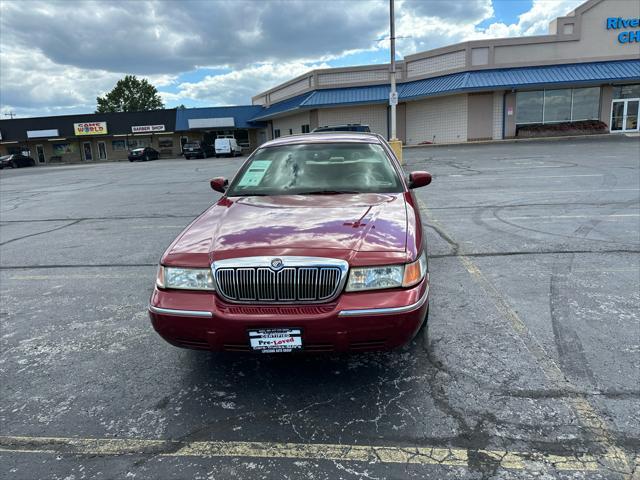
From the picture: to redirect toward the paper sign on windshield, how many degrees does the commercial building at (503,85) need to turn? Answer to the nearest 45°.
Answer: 0° — it already faces it

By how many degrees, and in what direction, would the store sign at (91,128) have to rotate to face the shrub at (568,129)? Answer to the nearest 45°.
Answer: approximately 45° to its left

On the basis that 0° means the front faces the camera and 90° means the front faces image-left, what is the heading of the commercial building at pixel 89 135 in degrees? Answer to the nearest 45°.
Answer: approximately 0°

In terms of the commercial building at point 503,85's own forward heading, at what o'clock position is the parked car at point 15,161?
The parked car is roughly at 2 o'clock from the commercial building.

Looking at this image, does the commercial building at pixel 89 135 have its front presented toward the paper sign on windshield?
yes

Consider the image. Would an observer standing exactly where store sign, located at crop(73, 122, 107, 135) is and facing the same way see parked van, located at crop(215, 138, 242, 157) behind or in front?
in front

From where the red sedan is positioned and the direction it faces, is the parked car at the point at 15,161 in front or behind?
behind

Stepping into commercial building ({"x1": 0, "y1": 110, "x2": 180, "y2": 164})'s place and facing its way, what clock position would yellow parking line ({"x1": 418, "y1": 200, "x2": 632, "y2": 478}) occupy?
The yellow parking line is roughly at 12 o'clock from the commercial building.

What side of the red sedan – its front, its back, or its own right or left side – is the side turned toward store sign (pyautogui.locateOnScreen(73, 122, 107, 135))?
back

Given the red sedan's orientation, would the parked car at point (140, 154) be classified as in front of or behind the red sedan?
behind

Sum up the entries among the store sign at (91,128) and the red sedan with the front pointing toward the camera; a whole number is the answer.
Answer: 2

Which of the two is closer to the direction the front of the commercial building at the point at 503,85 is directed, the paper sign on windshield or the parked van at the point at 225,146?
the paper sign on windshield

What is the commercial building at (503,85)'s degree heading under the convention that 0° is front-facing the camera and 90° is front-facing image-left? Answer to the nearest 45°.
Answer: approximately 45°
